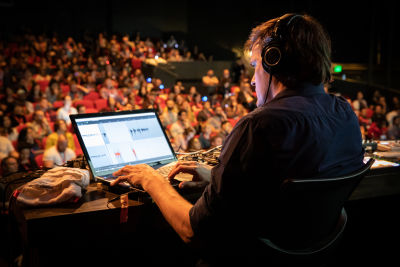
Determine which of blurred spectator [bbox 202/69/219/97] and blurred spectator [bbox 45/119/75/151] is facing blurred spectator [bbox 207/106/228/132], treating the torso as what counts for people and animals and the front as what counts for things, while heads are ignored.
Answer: blurred spectator [bbox 202/69/219/97]

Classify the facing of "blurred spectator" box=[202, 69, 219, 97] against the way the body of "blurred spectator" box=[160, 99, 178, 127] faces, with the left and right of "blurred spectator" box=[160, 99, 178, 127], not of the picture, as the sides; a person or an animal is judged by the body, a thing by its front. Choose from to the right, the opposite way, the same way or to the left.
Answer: the same way

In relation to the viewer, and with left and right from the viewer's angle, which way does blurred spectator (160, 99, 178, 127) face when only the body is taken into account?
facing the viewer

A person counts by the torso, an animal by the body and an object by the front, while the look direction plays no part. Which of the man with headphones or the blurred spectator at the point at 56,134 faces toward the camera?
the blurred spectator

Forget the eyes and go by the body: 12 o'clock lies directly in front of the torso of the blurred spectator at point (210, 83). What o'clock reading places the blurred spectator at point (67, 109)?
the blurred spectator at point (67, 109) is roughly at 1 o'clock from the blurred spectator at point (210, 83).

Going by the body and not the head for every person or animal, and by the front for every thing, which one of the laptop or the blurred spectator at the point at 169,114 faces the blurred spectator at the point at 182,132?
the blurred spectator at the point at 169,114

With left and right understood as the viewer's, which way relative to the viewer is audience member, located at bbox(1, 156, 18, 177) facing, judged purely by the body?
facing the viewer and to the right of the viewer

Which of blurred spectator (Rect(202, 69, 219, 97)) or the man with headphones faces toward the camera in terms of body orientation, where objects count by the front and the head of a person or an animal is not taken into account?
the blurred spectator

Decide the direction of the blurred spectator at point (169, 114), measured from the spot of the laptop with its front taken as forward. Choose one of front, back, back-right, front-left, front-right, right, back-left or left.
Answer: back-left

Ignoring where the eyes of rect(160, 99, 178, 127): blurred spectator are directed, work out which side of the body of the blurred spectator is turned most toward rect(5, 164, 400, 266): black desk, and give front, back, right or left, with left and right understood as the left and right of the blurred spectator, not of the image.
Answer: front

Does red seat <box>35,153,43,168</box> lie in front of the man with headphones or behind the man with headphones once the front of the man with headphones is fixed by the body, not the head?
in front

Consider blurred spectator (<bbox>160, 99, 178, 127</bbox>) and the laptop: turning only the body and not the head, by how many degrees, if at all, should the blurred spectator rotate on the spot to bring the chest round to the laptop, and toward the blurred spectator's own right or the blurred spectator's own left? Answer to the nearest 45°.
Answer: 0° — they already face it

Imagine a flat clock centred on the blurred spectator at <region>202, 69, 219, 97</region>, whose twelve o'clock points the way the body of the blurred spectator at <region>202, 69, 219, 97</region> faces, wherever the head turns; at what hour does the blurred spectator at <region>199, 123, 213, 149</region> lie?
the blurred spectator at <region>199, 123, 213, 149</region> is roughly at 12 o'clock from the blurred spectator at <region>202, 69, 219, 97</region>.

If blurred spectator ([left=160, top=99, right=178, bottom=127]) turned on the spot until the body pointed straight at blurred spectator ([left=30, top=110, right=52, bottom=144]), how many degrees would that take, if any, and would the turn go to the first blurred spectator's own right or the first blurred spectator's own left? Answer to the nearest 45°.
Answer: approximately 45° to the first blurred spectator's own right

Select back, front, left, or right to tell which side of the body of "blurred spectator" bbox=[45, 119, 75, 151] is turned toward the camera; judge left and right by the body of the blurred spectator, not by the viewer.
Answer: front

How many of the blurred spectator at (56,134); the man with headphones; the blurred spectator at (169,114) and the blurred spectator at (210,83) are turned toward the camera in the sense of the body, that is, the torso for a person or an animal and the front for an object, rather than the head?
3

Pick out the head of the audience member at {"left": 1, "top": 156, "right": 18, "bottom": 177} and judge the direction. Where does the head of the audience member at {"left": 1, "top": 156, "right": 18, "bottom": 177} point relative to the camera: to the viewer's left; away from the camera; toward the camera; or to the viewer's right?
toward the camera

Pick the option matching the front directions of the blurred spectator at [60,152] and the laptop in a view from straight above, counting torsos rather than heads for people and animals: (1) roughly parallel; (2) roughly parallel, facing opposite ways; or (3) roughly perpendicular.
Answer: roughly parallel

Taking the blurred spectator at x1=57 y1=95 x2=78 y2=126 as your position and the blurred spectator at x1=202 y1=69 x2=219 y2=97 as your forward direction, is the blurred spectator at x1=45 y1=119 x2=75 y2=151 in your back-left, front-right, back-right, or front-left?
back-right
